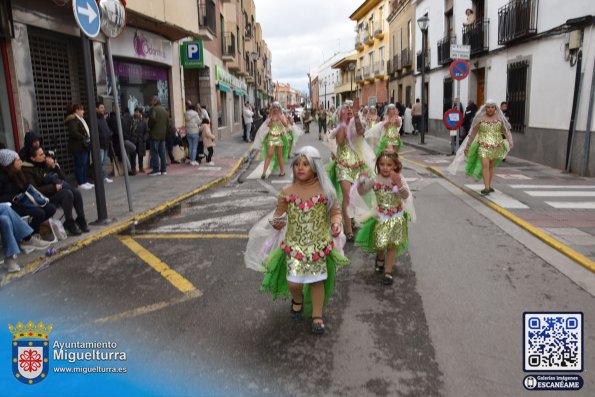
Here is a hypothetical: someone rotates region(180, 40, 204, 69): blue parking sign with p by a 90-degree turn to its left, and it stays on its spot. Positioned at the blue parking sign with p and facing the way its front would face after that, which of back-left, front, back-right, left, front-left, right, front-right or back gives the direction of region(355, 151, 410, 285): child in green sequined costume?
right

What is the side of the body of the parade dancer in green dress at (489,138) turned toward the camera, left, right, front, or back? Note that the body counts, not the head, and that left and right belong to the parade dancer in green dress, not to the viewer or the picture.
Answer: front

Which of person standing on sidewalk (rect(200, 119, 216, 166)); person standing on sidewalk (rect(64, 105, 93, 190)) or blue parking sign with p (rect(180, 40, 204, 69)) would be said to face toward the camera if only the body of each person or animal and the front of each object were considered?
the blue parking sign with p

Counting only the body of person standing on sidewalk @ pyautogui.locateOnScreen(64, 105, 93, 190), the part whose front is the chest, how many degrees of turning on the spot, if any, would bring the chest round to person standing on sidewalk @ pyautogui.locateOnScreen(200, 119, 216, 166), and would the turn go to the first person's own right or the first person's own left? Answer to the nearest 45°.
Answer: approximately 45° to the first person's own left

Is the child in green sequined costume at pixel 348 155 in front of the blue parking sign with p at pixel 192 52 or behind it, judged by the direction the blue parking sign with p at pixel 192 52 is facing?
in front

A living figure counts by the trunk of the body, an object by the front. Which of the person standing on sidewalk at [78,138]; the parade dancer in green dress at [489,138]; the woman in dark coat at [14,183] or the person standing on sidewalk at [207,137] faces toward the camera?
the parade dancer in green dress

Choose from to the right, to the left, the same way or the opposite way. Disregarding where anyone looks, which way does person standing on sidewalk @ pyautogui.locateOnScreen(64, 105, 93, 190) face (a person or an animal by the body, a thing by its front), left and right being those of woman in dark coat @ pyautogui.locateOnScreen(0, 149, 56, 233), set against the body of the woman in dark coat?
the same way

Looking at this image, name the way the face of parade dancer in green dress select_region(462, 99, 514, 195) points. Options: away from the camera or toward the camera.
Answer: toward the camera

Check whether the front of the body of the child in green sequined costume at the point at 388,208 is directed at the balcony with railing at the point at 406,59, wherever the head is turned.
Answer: no

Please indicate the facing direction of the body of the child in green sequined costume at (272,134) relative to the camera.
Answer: toward the camera

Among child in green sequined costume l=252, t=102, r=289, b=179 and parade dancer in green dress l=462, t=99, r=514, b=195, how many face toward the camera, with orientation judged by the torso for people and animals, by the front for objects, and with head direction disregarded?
2

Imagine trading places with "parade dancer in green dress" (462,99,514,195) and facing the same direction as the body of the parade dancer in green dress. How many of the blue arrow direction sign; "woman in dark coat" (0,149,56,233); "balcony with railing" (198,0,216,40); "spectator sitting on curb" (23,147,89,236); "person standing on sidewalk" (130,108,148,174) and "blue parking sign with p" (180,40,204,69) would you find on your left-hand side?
0

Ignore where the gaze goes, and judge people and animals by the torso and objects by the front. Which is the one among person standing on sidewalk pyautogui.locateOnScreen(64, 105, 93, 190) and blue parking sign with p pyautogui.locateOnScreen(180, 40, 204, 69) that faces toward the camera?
the blue parking sign with p

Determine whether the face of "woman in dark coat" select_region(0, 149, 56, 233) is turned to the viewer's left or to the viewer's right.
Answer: to the viewer's right

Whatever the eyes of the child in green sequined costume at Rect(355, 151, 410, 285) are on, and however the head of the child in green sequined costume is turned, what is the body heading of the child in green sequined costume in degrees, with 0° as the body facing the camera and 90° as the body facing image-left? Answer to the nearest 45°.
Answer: approximately 0°

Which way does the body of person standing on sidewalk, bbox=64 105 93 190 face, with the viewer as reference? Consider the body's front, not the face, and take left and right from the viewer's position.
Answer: facing to the right of the viewer

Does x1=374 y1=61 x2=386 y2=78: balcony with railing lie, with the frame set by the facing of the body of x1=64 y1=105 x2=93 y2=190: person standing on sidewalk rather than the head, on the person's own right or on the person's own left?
on the person's own left
